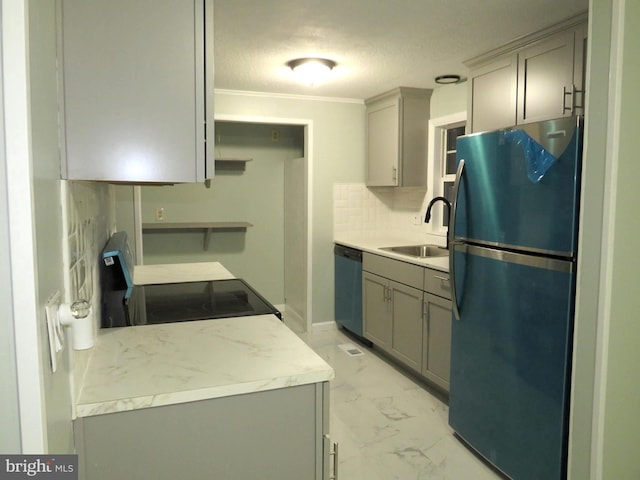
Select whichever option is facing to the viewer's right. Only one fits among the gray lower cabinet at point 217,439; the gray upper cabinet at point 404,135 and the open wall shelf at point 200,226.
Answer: the gray lower cabinet

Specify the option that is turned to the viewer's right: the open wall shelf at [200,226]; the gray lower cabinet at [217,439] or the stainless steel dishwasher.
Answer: the gray lower cabinet

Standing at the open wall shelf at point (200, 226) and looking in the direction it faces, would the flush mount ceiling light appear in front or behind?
in front

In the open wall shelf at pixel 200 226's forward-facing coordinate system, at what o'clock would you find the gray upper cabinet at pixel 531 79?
The gray upper cabinet is roughly at 11 o'clock from the open wall shelf.

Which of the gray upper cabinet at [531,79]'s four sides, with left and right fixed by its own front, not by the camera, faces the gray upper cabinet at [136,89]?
front

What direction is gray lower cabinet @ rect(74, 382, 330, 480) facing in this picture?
to the viewer's right

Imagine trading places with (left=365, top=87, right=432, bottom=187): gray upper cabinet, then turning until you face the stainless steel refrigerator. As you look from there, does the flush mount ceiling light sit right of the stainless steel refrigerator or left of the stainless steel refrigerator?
right

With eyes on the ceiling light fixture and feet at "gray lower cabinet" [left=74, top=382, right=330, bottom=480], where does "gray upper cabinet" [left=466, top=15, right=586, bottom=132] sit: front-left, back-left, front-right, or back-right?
front-right

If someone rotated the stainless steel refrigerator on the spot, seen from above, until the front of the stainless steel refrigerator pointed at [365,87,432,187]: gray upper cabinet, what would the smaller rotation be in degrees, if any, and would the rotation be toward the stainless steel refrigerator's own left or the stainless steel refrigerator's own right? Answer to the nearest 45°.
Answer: approximately 90° to the stainless steel refrigerator's own right

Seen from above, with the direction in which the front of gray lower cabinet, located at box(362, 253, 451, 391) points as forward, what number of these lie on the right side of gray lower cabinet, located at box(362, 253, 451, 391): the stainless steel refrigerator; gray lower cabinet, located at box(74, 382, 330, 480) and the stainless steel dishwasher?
1

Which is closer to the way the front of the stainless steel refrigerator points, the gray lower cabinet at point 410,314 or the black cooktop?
the black cooktop

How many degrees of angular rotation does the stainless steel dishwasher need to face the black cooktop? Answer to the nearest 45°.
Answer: approximately 45° to its left

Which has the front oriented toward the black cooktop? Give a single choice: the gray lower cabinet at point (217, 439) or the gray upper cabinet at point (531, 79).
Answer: the gray upper cabinet

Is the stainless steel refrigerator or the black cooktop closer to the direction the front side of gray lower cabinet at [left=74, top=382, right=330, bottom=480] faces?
the stainless steel refrigerator

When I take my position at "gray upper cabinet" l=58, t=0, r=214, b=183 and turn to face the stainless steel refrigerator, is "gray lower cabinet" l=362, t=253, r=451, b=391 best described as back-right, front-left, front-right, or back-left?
front-left

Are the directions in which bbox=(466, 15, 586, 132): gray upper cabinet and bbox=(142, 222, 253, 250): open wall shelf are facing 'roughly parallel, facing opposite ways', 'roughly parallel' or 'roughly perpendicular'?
roughly perpendicular

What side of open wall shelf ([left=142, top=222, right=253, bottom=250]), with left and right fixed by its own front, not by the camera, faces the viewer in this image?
front

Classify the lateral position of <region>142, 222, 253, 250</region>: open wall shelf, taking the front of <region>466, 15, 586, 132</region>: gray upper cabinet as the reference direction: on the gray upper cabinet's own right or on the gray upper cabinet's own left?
on the gray upper cabinet's own right
